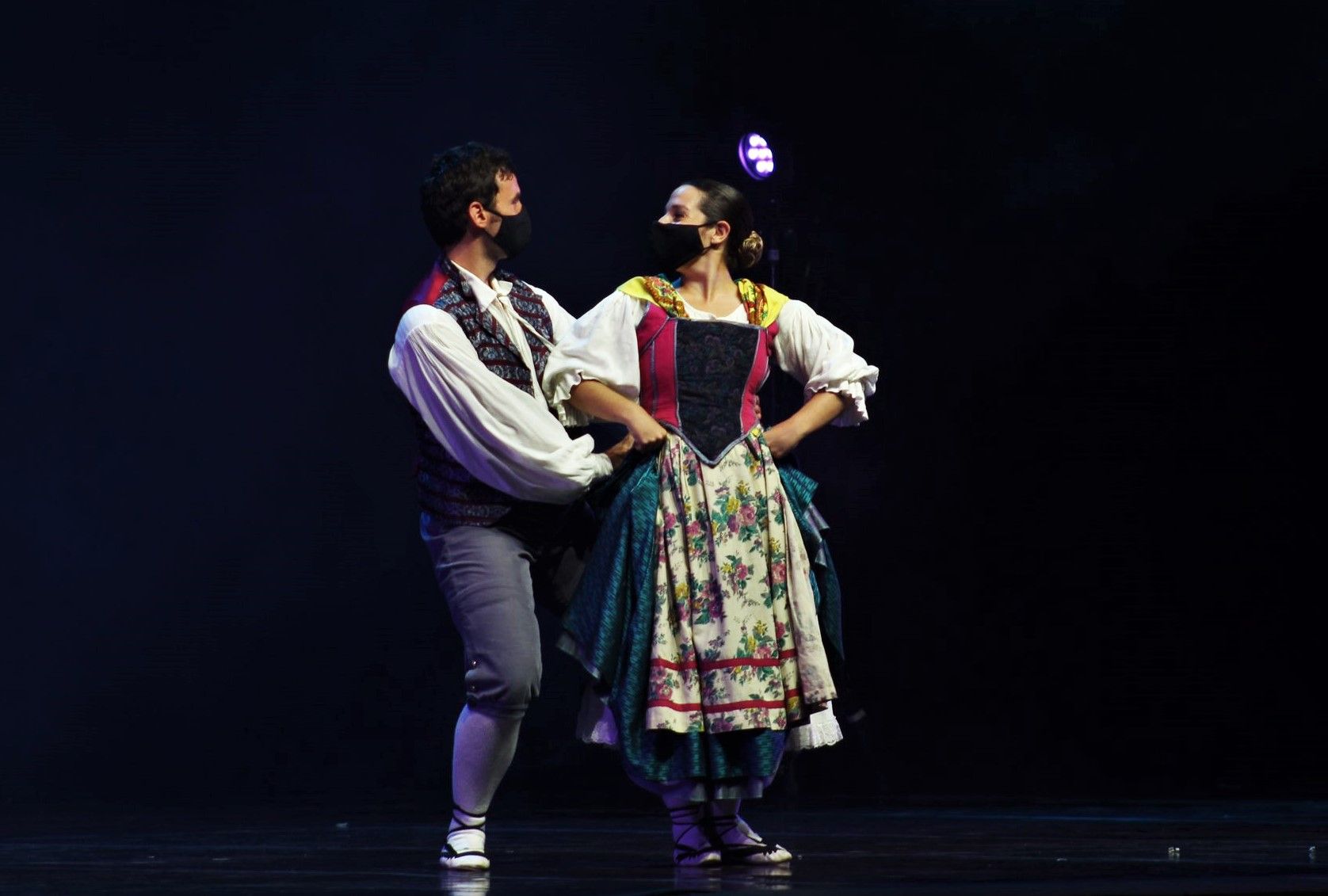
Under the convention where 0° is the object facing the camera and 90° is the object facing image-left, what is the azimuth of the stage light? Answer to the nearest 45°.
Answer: approximately 315°

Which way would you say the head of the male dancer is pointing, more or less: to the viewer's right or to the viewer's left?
to the viewer's right

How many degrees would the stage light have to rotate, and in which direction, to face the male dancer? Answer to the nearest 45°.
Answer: approximately 45° to its right

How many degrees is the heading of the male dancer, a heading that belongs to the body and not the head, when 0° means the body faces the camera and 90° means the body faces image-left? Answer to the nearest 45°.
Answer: approximately 315°

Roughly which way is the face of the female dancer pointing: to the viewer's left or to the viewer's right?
to the viewer's left

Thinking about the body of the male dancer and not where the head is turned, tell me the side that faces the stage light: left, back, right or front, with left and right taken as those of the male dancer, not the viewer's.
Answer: left
